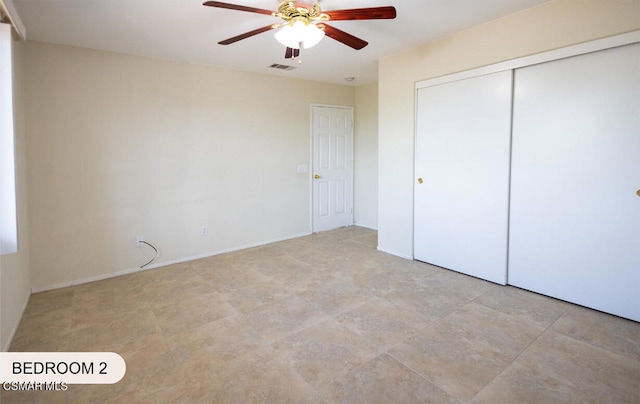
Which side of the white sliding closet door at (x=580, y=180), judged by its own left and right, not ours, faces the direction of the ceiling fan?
front

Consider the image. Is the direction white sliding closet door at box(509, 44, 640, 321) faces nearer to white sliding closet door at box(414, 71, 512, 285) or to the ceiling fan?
the ceiling fan

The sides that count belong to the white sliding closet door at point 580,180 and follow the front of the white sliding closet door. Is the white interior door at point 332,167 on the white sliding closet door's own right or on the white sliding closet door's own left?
on the white sliding closet door's own right

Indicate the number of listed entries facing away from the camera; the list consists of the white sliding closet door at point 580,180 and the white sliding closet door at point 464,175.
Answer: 0

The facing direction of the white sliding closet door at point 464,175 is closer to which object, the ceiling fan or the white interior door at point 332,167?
the ceiling fan

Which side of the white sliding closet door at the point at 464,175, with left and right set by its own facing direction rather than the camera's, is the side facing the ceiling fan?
front

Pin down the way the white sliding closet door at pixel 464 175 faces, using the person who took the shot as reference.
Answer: facing the viewer and to the left of the viewer

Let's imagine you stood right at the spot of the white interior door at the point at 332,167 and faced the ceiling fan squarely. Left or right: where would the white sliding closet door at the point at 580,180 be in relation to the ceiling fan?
left

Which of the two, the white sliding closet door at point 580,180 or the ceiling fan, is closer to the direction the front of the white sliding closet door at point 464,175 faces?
the ceiling fan

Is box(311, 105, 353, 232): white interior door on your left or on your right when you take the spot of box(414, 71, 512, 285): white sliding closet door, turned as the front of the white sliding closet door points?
on your right
